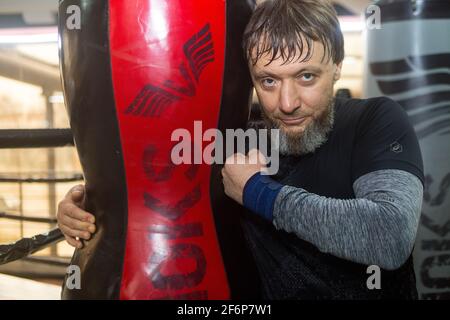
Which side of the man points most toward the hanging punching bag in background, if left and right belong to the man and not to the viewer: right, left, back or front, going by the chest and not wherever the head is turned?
back

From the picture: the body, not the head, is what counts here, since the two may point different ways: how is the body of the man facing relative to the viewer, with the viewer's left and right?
facing the viewer and to the left of the viewer
